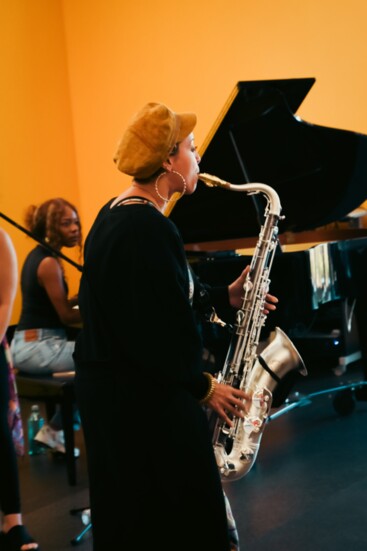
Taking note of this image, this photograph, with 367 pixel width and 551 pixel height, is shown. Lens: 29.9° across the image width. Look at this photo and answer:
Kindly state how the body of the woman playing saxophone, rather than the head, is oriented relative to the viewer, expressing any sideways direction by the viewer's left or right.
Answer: facing away from the viewer and to the right of the viewer

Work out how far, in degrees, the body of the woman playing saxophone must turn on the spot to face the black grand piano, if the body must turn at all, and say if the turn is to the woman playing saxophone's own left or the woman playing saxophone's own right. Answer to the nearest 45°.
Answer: approximately 45° to the woman playing saxophone's own left

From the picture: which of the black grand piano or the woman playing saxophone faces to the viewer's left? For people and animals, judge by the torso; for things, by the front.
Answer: the black grand piano

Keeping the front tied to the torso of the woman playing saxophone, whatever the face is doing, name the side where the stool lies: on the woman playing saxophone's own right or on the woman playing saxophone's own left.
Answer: on the woman playing saxophone's own left

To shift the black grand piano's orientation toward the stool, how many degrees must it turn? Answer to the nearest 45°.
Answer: approximately 45° to its left

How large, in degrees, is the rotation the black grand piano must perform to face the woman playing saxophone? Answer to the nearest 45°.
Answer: approximately 90° to its left

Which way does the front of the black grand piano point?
to the viewer's left

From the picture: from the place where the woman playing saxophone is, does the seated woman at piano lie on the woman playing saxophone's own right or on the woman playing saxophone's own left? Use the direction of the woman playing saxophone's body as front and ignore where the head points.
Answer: on the woman playing saxophone's own left

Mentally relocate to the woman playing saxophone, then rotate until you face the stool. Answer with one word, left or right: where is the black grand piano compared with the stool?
right

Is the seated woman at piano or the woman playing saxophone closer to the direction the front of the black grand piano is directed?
the seated woman at piano
